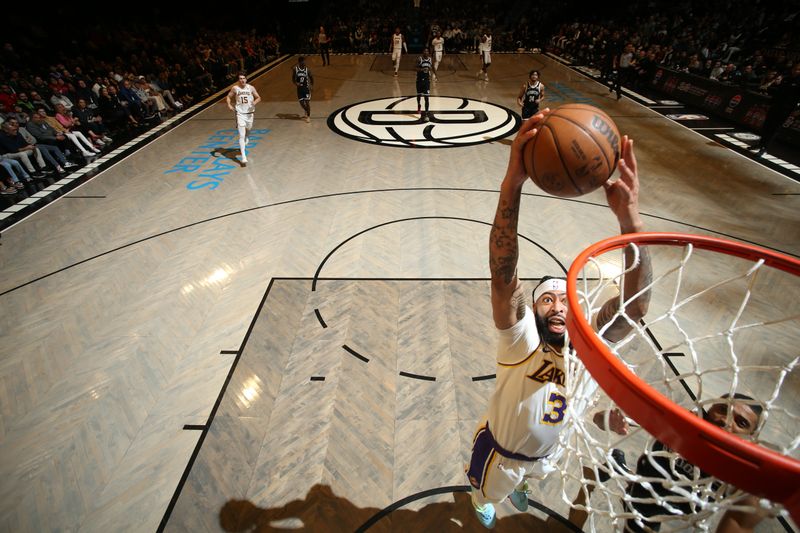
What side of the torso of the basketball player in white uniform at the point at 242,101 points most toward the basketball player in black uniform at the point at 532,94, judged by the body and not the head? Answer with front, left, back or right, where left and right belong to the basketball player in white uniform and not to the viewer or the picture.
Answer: left

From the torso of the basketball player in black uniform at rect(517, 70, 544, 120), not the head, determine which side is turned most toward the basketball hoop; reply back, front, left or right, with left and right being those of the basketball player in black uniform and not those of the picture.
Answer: front

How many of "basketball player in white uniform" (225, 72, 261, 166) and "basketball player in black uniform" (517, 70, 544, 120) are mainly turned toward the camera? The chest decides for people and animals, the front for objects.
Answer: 2

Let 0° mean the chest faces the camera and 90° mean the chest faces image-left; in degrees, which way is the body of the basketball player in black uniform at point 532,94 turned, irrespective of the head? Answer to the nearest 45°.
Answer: approximately 0°

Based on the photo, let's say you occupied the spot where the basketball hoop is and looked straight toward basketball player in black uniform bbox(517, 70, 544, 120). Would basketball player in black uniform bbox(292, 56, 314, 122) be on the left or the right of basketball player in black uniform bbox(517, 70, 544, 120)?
left

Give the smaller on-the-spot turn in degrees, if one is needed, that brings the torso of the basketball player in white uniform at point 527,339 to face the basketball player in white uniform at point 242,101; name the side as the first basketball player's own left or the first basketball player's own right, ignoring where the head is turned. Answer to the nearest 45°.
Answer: approximately 180°

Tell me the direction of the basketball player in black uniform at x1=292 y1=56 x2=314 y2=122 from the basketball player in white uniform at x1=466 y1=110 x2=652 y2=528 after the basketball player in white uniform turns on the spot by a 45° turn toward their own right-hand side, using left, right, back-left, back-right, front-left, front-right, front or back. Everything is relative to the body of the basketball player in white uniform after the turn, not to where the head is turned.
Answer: back-right

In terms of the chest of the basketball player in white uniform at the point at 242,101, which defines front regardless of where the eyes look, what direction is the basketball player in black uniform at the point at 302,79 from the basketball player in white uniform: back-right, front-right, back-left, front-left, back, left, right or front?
back-left

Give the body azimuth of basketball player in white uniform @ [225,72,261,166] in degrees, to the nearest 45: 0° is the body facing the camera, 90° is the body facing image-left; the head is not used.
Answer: approximately 0°

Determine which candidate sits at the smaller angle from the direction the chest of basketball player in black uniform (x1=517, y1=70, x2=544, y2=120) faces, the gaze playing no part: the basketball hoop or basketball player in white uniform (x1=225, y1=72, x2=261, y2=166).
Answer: the basketball hoop

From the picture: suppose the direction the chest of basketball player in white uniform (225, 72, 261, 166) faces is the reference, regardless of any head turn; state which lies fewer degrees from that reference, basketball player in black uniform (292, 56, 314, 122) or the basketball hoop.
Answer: the basketball hoop
